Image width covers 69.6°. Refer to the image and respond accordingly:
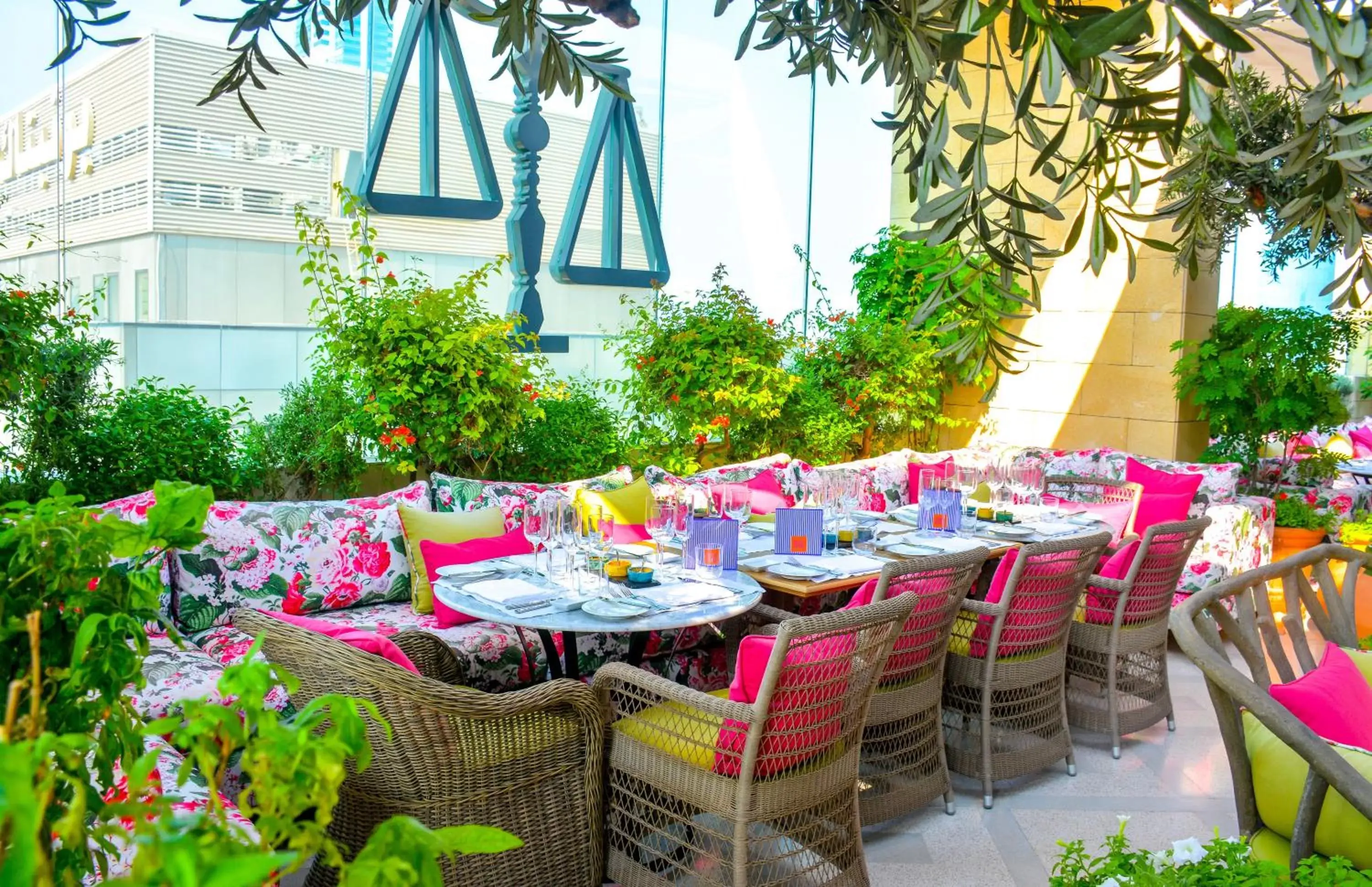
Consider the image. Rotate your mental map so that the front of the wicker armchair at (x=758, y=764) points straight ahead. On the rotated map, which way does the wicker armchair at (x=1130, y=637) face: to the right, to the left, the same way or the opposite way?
the same way

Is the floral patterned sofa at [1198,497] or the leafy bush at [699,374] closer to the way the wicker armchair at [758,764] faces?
the leafy bush

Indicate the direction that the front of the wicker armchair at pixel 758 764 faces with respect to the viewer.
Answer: facing away from the viewer and to the left of the viewer

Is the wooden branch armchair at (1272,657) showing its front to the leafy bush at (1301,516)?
no

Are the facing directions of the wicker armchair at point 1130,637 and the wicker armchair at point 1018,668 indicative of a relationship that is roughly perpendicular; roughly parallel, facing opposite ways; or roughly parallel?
roughly parallel

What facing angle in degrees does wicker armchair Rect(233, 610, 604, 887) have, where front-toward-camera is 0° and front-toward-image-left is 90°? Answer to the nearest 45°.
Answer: approximately 225°

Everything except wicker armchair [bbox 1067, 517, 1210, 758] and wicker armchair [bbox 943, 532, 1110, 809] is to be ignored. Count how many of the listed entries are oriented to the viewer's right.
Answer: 0

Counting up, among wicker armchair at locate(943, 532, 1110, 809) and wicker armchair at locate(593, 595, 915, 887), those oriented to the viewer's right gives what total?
0

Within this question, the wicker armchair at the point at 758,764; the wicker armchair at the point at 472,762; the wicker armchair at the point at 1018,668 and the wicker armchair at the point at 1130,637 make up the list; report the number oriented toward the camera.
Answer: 0

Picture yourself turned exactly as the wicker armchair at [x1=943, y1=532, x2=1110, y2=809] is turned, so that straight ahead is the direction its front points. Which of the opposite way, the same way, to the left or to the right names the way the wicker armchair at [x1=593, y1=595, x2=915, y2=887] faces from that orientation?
the same way

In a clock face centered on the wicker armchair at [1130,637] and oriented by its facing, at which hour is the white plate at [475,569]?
The white plate is roughly at 9 o'clock from the wicker armchair.

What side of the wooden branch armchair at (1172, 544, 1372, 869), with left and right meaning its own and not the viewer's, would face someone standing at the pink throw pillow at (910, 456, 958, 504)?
back

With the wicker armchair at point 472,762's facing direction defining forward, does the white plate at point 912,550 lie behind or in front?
in front

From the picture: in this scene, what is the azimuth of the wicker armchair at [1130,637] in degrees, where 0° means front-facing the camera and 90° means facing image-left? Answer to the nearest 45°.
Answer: approximately 135°

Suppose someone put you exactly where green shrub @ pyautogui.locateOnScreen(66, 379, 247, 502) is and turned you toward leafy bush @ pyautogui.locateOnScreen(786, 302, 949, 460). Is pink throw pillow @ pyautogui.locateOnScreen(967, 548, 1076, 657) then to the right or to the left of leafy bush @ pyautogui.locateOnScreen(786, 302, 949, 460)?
right

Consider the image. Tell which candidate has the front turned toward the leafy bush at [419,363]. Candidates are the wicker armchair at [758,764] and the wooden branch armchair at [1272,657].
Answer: the wicker armchair at [758,764]

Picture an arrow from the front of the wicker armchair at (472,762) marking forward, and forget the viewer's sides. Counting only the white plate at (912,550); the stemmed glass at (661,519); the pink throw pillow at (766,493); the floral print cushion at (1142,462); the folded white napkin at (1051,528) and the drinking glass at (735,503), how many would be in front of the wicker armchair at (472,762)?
6

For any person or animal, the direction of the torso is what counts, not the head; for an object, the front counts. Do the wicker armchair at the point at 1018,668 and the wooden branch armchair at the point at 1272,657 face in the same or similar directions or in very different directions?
very different directions

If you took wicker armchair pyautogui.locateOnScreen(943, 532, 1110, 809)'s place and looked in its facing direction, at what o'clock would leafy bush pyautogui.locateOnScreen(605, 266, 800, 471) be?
The leafy bush is roughly at 12 o'clock from the wicker armchair.

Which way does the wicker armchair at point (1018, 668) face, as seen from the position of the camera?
facing away from the viewer and to the left of the viewer

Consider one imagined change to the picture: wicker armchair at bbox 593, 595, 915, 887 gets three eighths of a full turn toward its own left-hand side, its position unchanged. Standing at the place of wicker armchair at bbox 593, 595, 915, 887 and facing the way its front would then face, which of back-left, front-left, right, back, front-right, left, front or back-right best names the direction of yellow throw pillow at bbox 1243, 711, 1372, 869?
front-left
